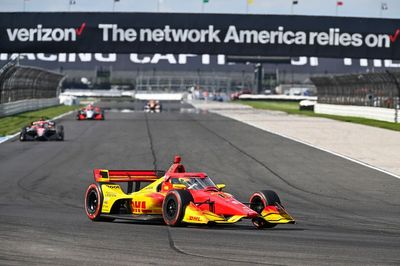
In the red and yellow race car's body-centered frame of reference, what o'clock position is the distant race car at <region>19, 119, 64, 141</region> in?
The distant race car is roughly at 7 o'clock from the red and yellow race car.

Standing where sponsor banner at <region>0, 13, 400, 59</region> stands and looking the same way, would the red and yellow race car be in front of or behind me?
in front

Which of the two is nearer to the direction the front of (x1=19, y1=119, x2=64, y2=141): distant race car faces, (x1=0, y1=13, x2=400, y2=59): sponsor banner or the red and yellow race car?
the red and yellow race car

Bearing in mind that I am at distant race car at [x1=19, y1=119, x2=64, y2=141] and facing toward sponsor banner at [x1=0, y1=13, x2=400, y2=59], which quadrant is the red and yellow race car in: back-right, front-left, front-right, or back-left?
back-right

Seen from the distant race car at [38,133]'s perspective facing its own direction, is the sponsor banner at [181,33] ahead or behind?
behind

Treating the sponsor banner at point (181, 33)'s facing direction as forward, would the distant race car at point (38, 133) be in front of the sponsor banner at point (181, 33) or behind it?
in front

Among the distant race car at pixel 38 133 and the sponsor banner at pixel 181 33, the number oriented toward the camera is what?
2

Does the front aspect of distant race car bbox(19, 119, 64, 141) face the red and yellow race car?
yes

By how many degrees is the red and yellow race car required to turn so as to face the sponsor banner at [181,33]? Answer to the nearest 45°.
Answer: approximately 135° to its left
